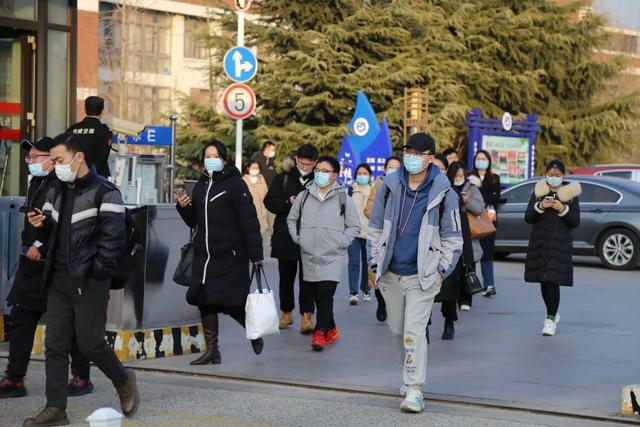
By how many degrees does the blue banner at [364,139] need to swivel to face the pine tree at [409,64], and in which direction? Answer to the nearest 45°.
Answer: approximately 180°

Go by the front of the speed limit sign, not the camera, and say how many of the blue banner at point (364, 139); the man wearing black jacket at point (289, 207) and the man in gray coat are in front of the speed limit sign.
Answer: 2

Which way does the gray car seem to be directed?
to the viewer's left

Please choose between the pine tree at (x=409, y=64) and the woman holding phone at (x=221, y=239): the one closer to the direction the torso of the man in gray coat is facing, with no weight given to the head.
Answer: the woman holding phone

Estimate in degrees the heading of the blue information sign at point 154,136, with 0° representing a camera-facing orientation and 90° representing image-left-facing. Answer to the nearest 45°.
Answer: approximately 0°

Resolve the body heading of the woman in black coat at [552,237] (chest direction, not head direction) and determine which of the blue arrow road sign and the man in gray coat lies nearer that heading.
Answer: the man in gray coat

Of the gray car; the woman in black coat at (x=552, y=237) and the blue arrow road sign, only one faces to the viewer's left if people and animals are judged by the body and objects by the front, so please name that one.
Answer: the gray car

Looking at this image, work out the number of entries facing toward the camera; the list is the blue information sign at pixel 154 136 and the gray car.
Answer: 1

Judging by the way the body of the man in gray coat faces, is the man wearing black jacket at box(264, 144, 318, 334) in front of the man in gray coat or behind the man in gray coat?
behind

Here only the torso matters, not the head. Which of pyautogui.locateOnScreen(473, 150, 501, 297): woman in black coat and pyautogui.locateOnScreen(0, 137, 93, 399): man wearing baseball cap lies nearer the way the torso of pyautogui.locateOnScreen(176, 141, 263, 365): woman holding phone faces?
the man wearing baseball cap
